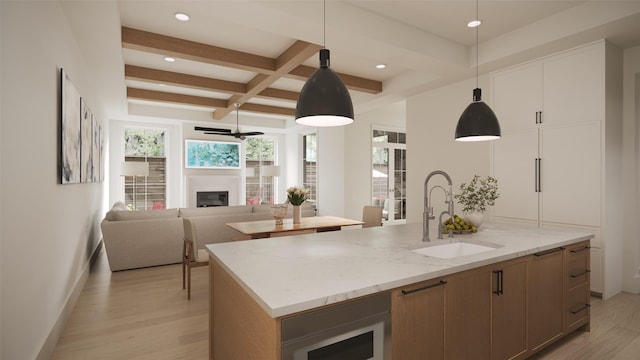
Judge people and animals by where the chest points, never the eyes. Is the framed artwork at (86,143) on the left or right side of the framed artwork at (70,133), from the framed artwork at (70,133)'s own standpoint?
on its left

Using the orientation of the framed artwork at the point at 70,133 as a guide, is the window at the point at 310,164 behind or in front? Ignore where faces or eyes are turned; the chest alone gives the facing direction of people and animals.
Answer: in front

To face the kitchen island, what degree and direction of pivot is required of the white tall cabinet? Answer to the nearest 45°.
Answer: approximately 45° to its left

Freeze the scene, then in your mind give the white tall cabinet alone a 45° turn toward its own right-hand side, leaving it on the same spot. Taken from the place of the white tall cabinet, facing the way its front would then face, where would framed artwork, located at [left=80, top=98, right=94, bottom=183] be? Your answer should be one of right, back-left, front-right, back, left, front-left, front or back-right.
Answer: front-left

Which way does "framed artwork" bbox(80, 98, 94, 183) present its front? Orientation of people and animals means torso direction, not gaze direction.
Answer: to the viewer's right

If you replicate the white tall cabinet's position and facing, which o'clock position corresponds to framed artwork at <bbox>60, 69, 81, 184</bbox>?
The framed artwork is roughly at 12 o'clock from the white tall cabinet.

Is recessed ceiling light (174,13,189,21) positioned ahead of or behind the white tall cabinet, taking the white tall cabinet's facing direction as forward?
ahead

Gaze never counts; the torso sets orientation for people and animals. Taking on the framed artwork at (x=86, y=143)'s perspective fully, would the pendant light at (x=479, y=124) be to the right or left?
on its right

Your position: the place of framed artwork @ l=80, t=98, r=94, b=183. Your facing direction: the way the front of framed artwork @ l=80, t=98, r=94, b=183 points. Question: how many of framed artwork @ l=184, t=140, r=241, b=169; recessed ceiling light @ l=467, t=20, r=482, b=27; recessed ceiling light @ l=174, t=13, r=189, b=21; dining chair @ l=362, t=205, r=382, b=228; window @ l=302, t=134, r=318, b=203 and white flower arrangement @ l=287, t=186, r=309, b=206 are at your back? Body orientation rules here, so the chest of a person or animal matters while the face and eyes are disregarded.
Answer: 0

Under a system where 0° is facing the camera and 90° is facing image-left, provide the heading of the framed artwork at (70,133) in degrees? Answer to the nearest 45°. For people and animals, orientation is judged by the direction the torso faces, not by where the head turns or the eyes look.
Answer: approximately 270°

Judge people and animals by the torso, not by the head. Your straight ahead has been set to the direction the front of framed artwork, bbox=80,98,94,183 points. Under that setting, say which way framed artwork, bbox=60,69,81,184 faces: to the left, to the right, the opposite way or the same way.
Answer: the same way

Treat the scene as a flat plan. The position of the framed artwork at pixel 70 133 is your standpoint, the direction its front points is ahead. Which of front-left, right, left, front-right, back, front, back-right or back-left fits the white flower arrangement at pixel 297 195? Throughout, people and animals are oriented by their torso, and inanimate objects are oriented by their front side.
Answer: front

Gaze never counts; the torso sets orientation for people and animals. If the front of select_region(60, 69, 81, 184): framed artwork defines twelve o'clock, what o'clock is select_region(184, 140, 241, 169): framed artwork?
select_region(184, 140, 241, 169): framed artwork is roughly at 10 o'clock from select_region(60, 69, 81, 184): framed artwork.

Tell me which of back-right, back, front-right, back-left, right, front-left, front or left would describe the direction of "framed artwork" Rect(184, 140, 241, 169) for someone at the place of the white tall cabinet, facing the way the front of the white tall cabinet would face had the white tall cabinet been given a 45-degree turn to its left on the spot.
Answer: right

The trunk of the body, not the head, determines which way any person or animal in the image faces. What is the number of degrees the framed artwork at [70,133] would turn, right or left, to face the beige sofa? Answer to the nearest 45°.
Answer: approximately 45° to its left

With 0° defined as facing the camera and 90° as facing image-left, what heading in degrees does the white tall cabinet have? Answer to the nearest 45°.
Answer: approximately 45°

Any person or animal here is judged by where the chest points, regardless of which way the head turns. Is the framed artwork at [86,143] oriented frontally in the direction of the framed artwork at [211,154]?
no
